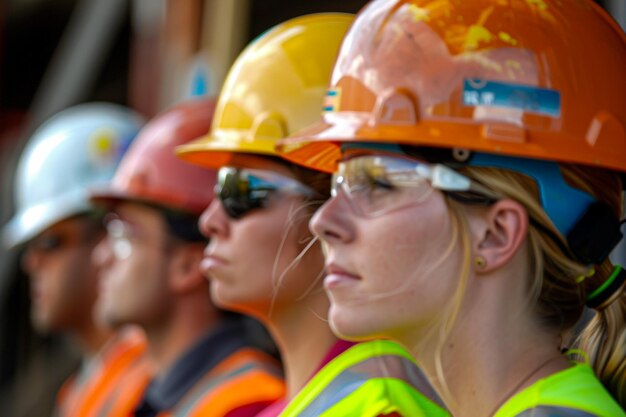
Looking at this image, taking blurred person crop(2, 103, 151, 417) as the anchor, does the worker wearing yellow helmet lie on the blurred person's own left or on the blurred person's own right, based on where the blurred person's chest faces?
on the blurred person's own left

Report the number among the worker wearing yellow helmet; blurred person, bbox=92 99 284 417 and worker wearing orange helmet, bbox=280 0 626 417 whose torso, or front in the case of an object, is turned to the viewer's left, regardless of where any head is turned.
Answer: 3

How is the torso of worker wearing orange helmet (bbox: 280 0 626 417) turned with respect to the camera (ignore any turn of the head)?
to the viewer's left

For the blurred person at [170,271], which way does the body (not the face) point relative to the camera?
to the viewer's left

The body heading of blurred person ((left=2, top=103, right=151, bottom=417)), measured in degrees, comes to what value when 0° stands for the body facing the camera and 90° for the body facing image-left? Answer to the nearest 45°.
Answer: approximately 90°

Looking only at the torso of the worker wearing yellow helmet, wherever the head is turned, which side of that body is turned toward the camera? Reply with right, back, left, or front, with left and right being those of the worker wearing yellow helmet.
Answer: left

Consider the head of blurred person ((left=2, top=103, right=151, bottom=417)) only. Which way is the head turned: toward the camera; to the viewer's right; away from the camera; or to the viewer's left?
to the viewer's left

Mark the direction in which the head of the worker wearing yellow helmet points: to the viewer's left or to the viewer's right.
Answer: to the viewer's left

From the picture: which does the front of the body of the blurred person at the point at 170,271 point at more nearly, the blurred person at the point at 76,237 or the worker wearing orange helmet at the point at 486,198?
the blurred person

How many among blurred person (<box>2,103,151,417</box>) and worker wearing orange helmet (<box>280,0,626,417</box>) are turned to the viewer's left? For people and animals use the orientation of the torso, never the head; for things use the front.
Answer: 2

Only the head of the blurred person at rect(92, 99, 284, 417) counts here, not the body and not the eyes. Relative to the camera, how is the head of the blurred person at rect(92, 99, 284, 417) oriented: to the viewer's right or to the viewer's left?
to the viewer's left

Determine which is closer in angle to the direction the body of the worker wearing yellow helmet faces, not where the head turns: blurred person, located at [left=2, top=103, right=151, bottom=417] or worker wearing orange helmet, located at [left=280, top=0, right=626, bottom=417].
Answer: the blurred person
